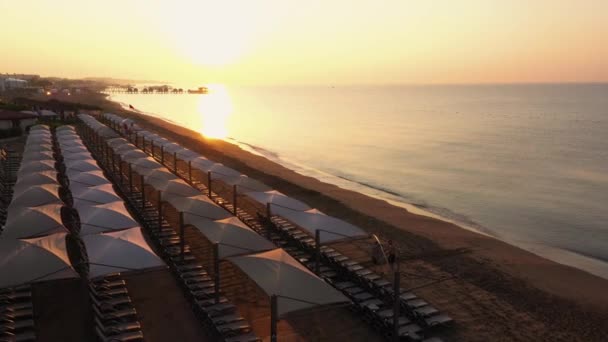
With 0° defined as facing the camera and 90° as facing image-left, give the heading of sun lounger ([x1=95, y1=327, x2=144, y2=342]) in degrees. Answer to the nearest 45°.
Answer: approximately 270°

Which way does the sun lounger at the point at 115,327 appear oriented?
to the viewer's right

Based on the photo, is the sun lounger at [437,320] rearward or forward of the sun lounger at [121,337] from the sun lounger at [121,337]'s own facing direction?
forward

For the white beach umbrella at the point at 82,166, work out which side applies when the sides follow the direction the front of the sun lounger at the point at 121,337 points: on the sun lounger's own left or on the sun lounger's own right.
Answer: on the sun lounger's own left

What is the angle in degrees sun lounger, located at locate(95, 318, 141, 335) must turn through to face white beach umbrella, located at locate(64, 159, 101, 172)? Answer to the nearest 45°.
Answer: approximately 90° to its left

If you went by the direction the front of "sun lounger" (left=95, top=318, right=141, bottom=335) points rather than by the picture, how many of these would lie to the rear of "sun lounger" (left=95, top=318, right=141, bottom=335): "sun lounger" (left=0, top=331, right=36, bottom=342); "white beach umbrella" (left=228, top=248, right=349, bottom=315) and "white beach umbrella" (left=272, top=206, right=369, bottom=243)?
1

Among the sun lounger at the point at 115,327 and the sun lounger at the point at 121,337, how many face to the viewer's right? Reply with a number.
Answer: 2

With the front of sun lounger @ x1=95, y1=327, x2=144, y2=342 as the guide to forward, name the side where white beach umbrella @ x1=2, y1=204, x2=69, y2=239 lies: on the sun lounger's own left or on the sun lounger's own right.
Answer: on the sun lounger's own left

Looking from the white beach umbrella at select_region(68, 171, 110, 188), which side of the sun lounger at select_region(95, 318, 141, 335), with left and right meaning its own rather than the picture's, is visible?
left

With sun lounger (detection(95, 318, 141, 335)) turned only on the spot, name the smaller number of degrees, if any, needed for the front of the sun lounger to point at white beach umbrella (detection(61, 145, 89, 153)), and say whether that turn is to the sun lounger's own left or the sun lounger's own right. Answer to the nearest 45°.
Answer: approximately 90° to the sun lounger's own left

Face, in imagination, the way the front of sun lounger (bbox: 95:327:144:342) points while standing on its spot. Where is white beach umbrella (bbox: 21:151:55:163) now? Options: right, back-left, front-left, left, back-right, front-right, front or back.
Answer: left

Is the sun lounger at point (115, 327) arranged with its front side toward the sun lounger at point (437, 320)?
yes

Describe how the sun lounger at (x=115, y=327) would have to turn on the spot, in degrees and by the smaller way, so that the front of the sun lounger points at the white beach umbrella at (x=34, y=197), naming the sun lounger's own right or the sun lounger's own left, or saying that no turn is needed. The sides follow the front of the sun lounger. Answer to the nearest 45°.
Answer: approximately 90° to the sun lounger's own left

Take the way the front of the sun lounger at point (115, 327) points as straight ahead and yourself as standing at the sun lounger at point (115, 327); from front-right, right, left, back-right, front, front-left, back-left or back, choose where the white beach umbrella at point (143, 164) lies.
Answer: left
